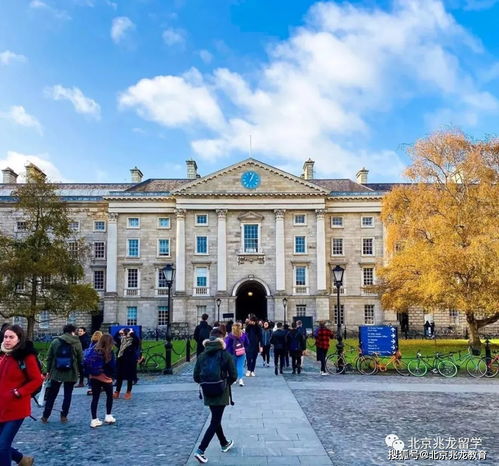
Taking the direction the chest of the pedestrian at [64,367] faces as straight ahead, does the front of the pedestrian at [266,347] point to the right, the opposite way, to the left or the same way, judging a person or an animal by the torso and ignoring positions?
the opposite way

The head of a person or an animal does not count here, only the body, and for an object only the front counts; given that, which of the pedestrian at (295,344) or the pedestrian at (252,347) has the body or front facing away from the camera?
the pedestrian at (295,344)

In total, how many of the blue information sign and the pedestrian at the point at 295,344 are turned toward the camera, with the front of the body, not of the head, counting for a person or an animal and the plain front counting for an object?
1

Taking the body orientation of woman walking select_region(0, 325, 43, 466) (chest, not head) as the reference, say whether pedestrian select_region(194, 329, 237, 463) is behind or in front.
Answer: behind

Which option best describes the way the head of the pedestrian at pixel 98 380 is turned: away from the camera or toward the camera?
away from the camera

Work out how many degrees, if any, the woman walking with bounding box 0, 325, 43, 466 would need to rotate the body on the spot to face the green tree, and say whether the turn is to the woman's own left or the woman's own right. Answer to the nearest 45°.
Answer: approximately 135° to the woman's own right

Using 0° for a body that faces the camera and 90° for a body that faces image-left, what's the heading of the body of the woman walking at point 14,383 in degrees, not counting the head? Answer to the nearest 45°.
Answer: approximately 45°

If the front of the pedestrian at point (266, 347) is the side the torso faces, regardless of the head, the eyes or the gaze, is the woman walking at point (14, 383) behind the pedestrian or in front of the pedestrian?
in front

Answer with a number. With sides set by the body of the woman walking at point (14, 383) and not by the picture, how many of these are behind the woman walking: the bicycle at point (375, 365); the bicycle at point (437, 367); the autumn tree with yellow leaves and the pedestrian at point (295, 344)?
4
